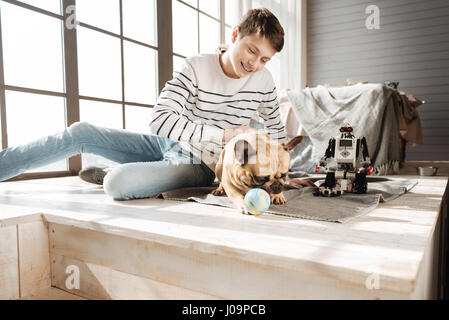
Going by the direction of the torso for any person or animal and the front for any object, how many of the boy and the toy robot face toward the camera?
2

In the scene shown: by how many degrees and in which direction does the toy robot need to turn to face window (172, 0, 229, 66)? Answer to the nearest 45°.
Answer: approximately 135° to its right

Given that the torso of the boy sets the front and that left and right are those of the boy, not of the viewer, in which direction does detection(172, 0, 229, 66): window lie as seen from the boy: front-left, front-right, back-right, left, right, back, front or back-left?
back

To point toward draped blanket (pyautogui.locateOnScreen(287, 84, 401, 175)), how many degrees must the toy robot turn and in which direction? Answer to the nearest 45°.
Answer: approximately 180°

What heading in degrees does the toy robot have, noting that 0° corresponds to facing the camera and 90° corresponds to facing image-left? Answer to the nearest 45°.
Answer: approximately 0°

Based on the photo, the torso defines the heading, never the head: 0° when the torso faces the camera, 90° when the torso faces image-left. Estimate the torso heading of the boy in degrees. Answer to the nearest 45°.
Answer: approximately 0°
